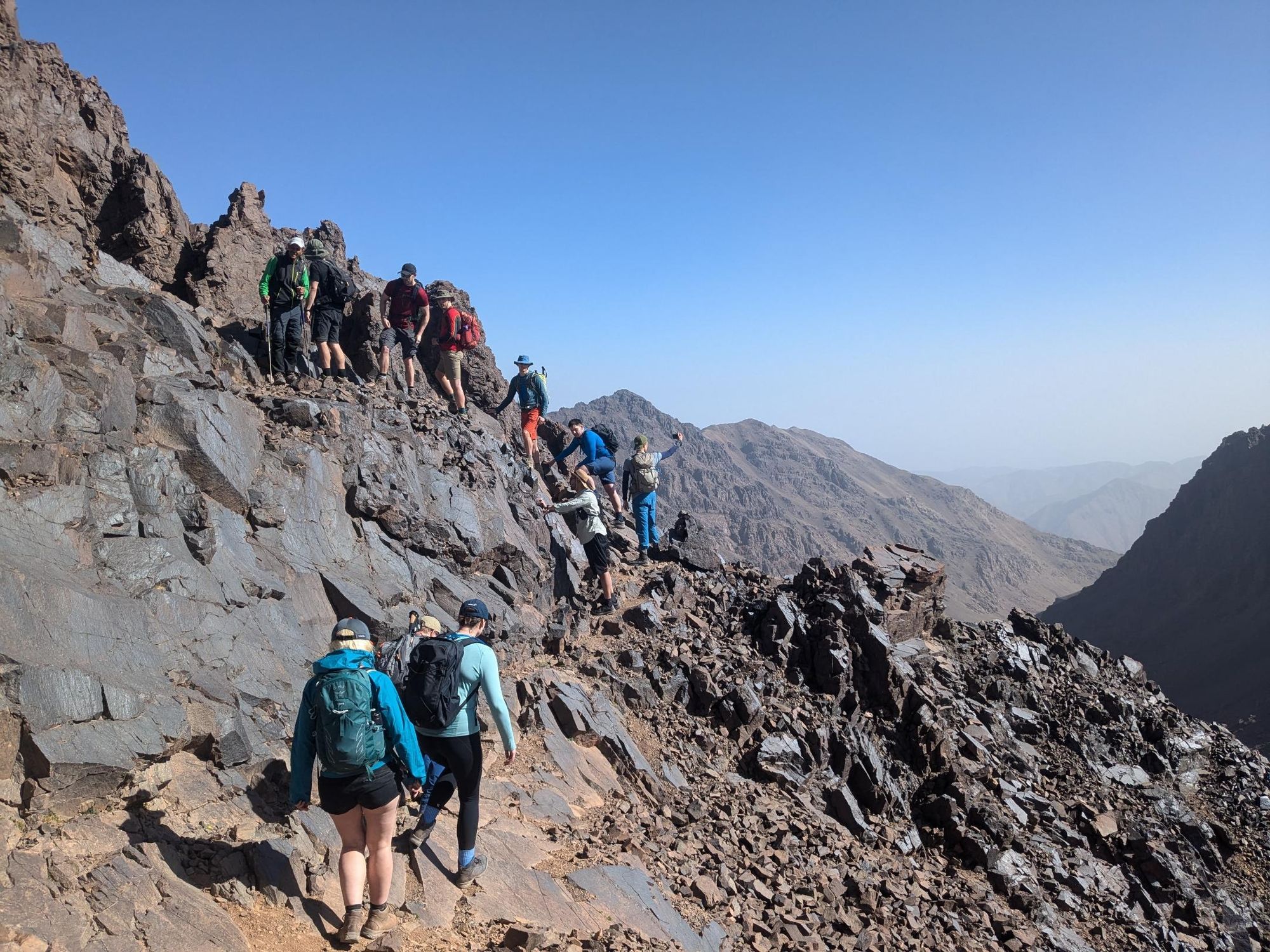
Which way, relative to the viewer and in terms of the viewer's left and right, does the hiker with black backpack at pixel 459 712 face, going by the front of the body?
facing away from the viewer and to the right of the viewer

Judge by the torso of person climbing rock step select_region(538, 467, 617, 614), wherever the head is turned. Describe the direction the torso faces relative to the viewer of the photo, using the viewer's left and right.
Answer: facing to the left of the viewer

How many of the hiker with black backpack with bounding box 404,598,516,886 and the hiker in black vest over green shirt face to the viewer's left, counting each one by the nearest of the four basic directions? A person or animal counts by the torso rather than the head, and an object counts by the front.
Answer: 0

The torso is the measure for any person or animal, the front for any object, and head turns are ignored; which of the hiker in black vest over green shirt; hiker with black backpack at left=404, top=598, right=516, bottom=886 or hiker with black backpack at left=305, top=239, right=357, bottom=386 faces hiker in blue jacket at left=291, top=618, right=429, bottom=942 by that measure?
the hiker in black vest over green shirt

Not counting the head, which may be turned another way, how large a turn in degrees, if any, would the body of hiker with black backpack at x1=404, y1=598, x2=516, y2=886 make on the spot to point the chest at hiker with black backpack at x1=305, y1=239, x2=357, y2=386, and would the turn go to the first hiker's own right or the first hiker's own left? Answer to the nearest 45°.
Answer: approximately 45° to the first hiker's own left

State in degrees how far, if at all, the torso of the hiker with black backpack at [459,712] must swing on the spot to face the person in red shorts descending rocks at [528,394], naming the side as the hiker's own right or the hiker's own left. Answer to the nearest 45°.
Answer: approximately 45° to the hiker's own left

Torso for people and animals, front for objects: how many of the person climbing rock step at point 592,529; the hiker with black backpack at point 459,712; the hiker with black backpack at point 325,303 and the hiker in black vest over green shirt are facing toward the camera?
1
